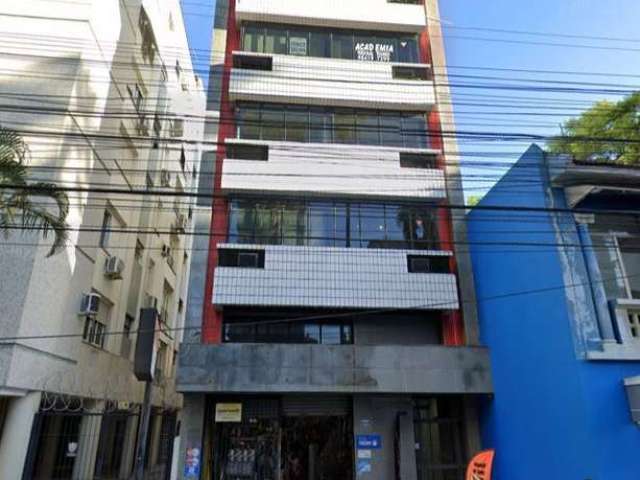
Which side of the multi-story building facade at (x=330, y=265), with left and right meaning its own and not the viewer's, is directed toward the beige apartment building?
right

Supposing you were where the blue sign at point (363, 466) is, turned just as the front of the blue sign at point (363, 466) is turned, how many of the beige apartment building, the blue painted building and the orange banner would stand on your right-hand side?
1

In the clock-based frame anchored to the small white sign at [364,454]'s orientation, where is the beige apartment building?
The beige apartment building is roughly at 3 o'clock from the small white sign.

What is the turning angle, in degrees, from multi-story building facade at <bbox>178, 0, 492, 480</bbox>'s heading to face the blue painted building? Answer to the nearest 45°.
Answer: approximately 45° to its left

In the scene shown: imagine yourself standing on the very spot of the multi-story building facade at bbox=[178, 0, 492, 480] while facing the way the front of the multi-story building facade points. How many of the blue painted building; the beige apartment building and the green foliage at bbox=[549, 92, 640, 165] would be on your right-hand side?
1

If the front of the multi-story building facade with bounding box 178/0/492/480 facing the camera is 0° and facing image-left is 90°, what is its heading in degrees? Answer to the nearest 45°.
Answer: approximately 0°

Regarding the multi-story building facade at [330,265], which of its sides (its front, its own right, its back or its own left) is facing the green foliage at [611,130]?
left
